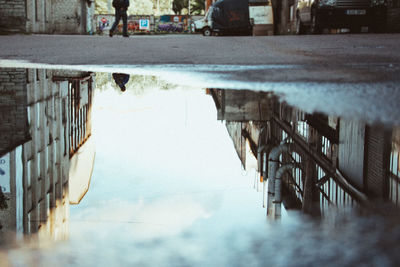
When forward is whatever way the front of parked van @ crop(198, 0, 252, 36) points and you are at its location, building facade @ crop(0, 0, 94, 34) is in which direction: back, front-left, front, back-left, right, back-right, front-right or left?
front

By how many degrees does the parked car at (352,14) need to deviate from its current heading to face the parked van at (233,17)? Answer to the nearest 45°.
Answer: approximately 135° to its right

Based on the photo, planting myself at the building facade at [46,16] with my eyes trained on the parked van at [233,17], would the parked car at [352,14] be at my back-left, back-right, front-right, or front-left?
front-right

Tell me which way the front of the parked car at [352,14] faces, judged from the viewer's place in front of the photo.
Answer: facing the viewer

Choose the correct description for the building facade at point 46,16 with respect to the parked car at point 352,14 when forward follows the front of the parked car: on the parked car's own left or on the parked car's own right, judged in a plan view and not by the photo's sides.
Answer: on the parked car's own right

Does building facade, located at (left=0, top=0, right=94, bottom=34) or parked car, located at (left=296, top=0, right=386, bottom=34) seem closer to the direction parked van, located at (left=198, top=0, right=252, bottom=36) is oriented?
the building facade

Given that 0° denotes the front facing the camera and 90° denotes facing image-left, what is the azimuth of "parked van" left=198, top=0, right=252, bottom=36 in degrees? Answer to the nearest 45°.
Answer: approximately 90°

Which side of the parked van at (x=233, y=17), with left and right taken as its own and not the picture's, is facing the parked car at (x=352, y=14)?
left
